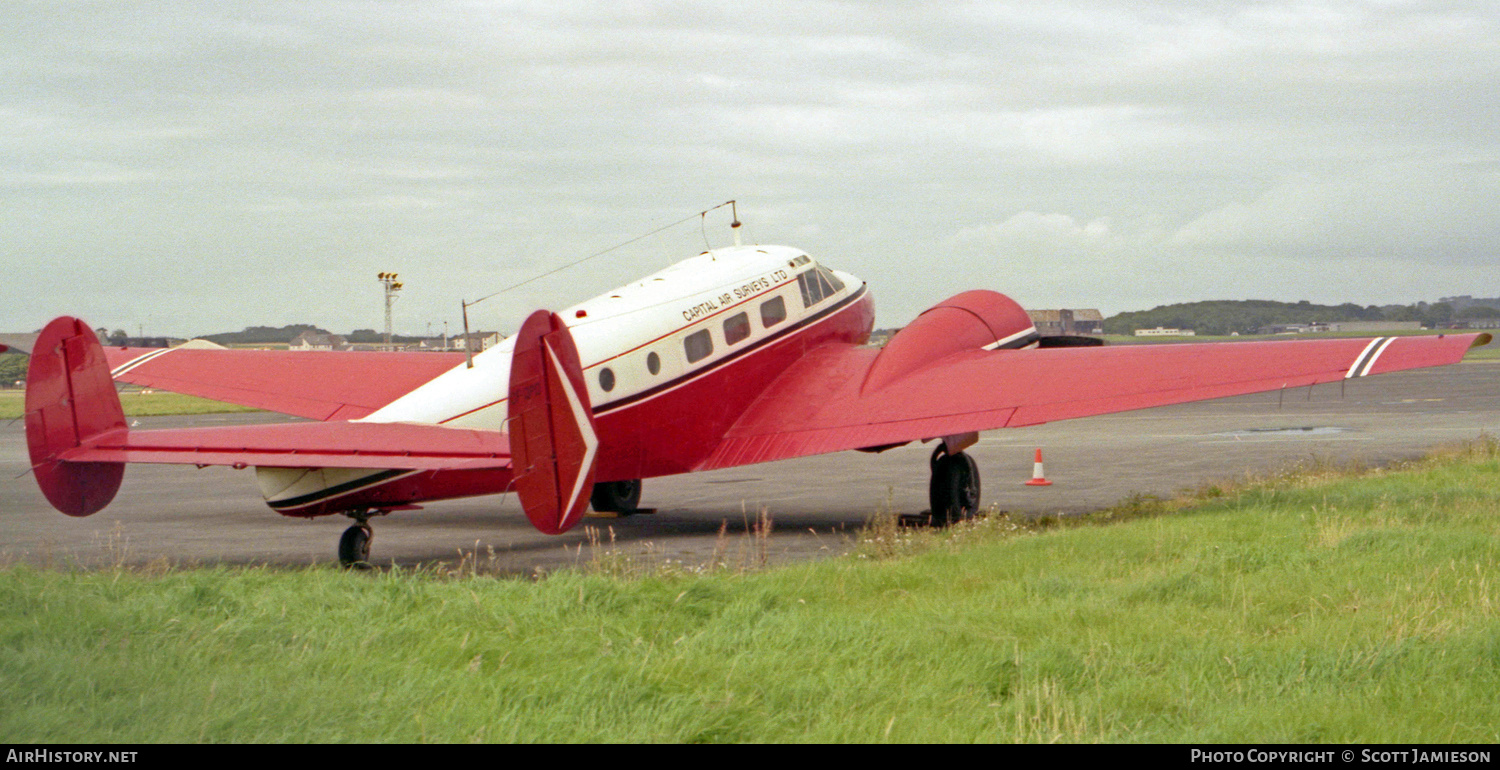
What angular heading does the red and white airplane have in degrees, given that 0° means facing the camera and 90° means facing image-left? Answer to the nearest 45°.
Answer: approximately 225°

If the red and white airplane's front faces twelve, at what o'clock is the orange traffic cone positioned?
The orange traffic cone is roughly at 12 o'clock from the red and white airplane.
